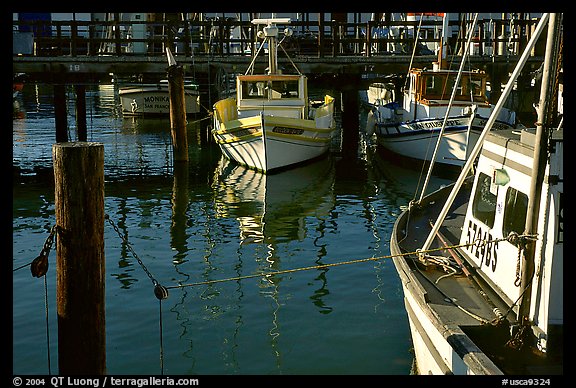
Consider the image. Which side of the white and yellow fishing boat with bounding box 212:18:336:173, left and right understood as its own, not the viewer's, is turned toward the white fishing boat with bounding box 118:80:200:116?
back

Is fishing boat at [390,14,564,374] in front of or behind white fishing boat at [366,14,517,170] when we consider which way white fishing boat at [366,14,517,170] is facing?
in front

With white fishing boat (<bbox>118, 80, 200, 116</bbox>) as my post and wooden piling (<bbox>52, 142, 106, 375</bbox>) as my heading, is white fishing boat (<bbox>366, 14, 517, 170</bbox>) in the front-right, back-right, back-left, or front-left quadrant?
front-left

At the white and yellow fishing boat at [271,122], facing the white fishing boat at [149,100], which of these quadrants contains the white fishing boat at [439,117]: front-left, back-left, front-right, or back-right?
back-right

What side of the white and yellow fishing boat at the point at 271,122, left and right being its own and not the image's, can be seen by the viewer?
front

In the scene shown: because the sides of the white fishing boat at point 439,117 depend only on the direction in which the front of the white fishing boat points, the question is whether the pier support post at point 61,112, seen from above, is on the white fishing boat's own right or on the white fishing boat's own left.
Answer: on the white fishing boat's own right

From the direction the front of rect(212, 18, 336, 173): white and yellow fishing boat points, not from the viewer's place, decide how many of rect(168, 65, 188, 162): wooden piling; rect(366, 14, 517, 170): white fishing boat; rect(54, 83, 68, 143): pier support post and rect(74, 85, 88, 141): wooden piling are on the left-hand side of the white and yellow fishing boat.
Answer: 1

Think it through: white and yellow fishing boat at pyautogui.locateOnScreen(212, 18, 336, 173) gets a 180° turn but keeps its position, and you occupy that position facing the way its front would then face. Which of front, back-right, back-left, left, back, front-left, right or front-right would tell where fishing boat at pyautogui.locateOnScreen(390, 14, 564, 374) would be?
back

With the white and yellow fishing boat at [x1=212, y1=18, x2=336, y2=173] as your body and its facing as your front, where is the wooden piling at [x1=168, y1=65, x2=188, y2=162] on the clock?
The wooden piling is roughly at 2 o'clock from the white and yellow fishing boat.

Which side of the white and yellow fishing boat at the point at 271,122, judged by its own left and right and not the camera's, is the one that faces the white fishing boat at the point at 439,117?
left

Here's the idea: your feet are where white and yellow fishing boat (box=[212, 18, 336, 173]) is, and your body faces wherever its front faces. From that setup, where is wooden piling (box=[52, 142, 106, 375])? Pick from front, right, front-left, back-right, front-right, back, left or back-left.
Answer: front
